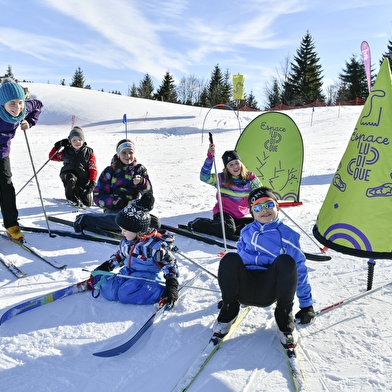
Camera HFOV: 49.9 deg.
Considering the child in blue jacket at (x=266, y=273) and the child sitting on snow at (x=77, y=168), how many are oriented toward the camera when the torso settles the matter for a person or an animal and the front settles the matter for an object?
2

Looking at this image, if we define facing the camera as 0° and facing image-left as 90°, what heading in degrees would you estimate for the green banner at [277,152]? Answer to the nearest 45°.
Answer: approximately 0°

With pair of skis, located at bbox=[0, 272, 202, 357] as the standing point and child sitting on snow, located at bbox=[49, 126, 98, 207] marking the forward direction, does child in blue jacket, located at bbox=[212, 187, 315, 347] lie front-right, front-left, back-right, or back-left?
back-right

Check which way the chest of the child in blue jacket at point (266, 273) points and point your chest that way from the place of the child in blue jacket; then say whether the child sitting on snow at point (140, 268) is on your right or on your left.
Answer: on your right

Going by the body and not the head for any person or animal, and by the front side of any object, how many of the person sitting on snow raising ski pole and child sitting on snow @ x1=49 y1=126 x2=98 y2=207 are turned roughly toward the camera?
2

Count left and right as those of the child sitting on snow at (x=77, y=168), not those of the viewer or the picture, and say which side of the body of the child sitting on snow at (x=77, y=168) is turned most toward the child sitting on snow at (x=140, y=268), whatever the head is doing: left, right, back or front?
front

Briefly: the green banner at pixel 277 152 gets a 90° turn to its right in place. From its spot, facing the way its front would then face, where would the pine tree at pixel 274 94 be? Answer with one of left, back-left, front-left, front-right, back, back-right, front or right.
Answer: right

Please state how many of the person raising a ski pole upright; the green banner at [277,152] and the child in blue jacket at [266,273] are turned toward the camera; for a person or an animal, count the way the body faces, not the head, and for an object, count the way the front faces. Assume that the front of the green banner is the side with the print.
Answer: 3

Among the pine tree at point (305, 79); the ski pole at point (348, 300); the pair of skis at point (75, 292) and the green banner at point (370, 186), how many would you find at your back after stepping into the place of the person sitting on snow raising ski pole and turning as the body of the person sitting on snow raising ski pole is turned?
1

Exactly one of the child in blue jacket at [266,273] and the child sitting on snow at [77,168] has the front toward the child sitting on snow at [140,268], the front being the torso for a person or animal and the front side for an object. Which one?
the child sitting on snow at [77,168]

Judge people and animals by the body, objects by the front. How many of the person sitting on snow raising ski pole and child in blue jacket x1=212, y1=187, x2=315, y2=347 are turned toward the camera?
2

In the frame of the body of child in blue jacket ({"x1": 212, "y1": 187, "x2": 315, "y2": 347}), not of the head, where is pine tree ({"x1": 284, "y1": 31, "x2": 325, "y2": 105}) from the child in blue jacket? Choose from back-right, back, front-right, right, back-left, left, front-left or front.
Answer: back

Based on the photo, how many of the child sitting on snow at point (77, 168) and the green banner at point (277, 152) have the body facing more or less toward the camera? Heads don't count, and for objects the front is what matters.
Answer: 2

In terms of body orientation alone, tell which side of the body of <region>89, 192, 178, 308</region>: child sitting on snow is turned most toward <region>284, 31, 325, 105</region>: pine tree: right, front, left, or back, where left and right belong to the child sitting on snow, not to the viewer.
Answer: back

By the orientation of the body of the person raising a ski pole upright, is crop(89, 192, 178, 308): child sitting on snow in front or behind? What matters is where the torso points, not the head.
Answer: in front

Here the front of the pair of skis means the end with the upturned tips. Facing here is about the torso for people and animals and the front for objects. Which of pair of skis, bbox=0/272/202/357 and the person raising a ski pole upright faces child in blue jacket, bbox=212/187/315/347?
the person raising a ski pole upright

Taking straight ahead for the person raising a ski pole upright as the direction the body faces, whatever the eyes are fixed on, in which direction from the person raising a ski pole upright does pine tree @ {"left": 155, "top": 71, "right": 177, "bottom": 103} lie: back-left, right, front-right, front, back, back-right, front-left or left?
back

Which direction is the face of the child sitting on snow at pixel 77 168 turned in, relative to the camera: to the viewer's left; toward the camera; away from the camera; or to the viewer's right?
toward the camera
